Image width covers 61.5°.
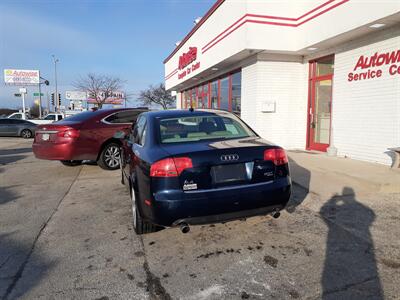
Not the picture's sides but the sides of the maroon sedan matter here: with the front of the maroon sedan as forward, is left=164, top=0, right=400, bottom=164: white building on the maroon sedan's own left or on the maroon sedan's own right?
on the maroon sedan's own right

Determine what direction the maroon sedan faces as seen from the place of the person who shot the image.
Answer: facing away from the viewer and to the right of the viewer

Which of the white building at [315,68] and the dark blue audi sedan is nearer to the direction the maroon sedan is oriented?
the white building

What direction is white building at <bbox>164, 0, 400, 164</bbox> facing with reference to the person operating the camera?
facing the viewer and to the left of the viewer

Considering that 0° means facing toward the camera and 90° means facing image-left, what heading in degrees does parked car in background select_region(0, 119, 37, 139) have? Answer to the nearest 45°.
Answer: approximately 90°

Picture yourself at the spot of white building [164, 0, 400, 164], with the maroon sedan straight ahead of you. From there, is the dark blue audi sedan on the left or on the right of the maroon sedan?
left

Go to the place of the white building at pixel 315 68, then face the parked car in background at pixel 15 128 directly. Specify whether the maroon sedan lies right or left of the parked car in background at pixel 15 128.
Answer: left

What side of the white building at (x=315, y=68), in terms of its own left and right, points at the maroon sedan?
front

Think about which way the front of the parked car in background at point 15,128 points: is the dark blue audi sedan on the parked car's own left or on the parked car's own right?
on the parked car's own right

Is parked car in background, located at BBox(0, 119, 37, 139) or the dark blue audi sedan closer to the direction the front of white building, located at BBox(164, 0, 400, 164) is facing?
the dark blue audi sedan
